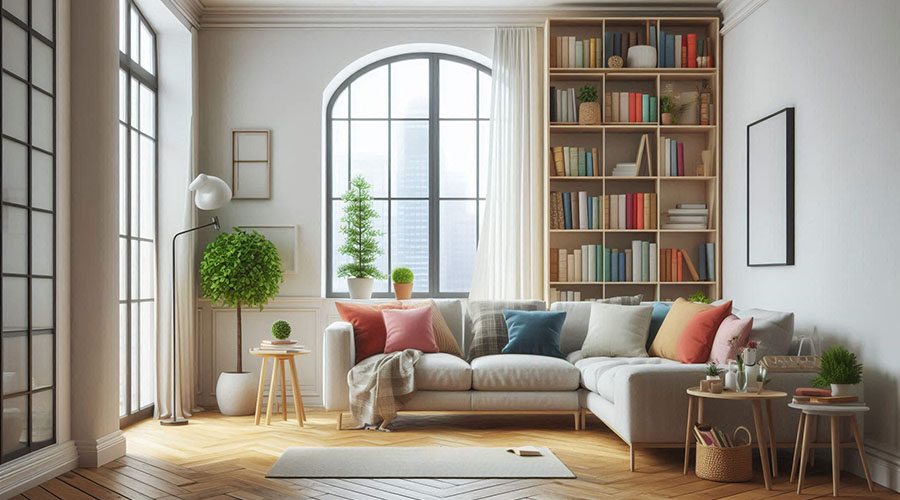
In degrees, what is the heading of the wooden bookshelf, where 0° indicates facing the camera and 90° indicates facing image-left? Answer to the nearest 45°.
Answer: approximately 0°

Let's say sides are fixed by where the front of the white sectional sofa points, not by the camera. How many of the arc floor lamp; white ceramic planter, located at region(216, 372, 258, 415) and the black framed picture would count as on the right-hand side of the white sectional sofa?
2

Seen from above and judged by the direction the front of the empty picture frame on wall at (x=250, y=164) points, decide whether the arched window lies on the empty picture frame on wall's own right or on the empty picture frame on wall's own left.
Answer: on the empty picture frame on wall's own left

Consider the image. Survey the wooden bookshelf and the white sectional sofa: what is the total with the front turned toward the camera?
2

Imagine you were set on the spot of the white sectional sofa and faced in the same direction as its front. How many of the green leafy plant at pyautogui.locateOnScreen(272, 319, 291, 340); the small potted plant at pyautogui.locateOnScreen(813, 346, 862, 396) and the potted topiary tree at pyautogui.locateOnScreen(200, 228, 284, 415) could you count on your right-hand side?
2

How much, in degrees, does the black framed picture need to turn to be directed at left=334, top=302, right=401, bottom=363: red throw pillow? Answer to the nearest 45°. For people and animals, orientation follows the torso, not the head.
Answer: approximately 45° to its right

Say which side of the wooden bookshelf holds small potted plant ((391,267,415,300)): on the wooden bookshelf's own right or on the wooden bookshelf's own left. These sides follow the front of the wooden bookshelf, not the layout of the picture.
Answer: on the wooden bookshelf's own right

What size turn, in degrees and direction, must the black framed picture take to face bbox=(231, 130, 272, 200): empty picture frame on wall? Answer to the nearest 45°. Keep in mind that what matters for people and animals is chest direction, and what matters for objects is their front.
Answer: approximately 45° to its right

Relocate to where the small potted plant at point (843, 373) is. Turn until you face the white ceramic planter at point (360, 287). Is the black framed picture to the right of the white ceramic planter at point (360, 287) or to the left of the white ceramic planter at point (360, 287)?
right
